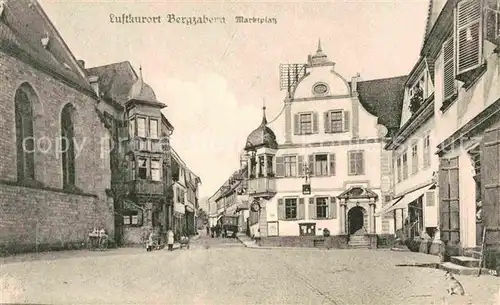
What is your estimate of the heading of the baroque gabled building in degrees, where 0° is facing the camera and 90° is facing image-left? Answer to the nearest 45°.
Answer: approximately 0°
